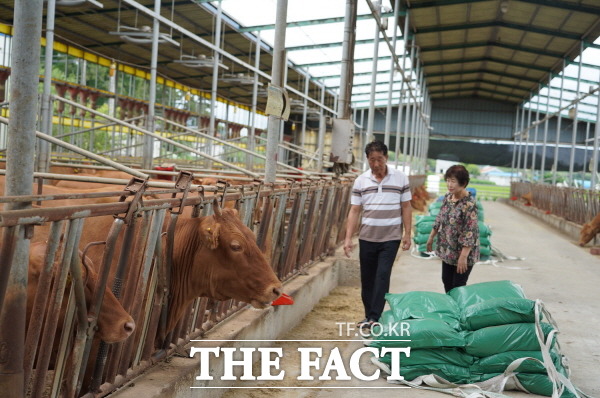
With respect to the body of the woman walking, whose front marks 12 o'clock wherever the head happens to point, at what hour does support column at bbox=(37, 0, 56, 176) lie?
The support column is roughly at 2 o'clock from the woman walking.

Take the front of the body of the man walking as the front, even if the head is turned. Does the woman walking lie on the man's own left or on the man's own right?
on the man's own left

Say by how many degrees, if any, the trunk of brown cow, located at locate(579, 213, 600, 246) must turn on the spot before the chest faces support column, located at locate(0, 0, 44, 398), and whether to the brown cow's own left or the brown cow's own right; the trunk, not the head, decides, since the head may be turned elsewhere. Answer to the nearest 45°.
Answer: approximately 90° to the brown cow's own left

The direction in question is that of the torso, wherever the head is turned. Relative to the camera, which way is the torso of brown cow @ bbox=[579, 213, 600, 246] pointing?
to the viewer's left

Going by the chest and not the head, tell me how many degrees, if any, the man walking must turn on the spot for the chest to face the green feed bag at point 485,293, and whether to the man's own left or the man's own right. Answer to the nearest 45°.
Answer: approximately 45° to the man's own left

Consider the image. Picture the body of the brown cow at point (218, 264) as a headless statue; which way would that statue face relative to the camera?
to the viewer's right

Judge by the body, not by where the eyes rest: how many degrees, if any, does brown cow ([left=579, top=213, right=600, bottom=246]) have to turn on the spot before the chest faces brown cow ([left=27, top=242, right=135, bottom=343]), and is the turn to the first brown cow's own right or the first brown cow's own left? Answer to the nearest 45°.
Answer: approximately 90° to the first brown cow's own left

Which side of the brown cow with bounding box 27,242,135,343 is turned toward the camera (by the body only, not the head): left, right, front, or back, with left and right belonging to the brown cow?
right
